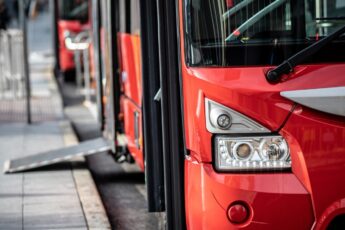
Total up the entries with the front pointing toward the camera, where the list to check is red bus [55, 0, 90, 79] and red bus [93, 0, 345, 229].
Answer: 2

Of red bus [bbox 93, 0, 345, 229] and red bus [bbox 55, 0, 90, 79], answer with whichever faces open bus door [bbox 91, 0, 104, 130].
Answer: red bus [bbox 55, 0, 90, 79]

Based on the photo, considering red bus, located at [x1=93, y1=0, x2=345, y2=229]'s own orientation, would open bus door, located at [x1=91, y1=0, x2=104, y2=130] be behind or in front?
behind

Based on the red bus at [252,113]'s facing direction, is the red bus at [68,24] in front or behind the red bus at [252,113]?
behind

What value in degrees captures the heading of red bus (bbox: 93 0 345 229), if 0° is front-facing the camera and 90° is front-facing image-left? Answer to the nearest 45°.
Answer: approximately 0°

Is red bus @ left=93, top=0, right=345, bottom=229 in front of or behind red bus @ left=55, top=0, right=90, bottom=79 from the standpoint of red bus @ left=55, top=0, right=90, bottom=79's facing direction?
in front

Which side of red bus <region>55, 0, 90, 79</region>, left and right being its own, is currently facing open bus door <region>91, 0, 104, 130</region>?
front

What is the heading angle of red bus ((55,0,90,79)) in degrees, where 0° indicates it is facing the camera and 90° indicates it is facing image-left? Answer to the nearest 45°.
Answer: approximately 0°
